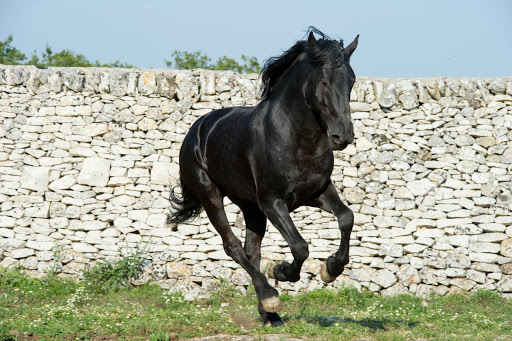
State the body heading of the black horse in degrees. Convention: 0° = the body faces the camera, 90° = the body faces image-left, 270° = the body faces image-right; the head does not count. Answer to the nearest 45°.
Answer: approximately 315°

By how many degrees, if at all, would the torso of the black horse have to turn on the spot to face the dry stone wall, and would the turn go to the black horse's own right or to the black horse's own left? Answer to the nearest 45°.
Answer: approximately 135° to the black horse's own left

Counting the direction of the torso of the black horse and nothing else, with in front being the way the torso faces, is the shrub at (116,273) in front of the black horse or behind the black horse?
behind
